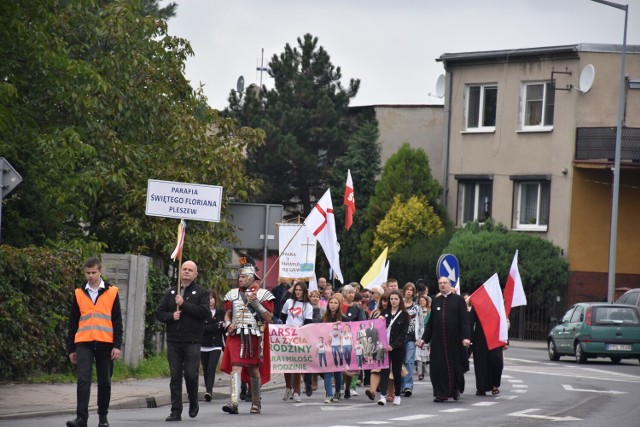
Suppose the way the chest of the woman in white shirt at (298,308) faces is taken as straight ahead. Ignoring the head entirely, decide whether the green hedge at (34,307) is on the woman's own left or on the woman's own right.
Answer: on the woman's own right

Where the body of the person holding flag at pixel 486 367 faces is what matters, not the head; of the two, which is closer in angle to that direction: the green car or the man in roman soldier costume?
the man in roman soldier costume

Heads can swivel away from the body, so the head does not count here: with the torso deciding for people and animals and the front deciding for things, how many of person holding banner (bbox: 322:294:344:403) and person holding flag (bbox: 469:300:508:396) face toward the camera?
2

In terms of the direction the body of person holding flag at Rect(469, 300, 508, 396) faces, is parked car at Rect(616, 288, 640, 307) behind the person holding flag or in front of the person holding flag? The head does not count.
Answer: behind

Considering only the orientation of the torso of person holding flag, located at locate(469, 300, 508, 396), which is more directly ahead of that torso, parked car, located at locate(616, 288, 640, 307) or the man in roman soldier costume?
the man in roman soldier costume

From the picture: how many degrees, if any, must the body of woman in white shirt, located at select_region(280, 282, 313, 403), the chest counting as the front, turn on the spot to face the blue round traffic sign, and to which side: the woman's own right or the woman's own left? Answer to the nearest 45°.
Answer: approximately 135° to the woman's own left

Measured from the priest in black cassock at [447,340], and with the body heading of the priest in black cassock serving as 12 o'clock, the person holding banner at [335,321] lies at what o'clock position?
The person holding banner is roughly at 3 o'clock from the priest in black cassock.
